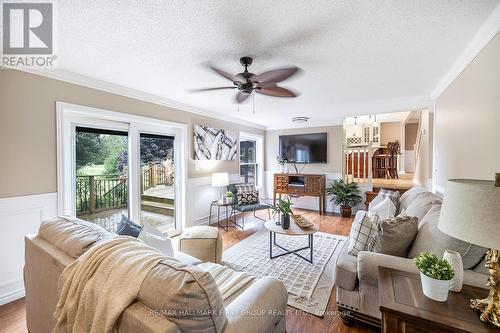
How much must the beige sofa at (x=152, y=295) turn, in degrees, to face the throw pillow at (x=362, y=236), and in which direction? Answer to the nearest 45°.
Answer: approximately 45° to its right

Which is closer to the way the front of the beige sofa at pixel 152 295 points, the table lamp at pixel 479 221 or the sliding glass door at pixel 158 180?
the sliding glass door

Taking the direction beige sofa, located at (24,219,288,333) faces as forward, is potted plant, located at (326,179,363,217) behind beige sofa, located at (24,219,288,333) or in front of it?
in front

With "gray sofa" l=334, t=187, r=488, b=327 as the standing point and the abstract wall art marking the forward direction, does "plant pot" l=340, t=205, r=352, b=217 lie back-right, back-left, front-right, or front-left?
front-right

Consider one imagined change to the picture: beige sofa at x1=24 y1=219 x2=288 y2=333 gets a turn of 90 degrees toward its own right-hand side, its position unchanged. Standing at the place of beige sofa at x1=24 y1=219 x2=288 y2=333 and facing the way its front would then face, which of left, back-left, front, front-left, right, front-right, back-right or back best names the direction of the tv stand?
left

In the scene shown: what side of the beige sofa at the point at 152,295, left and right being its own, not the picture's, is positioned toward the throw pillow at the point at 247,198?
front

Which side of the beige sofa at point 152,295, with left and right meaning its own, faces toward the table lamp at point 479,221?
right

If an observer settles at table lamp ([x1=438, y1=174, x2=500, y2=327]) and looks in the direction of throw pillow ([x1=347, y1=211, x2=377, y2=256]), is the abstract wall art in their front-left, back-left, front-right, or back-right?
front-left

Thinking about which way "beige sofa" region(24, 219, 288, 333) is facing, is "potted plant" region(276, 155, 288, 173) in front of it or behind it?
in front

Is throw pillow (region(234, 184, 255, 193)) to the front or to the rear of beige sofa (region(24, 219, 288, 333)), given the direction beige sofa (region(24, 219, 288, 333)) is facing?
to the front

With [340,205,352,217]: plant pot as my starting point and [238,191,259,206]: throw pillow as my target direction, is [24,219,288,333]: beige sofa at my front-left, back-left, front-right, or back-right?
front-left

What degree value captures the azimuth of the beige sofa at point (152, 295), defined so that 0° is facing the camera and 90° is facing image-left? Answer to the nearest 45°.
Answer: approximately 225°

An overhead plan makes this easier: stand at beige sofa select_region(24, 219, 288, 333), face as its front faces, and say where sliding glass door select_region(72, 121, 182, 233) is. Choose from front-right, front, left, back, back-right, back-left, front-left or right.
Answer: front-left

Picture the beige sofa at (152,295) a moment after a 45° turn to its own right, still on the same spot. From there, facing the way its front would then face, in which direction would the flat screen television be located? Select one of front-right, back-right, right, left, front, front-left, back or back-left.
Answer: front-left
